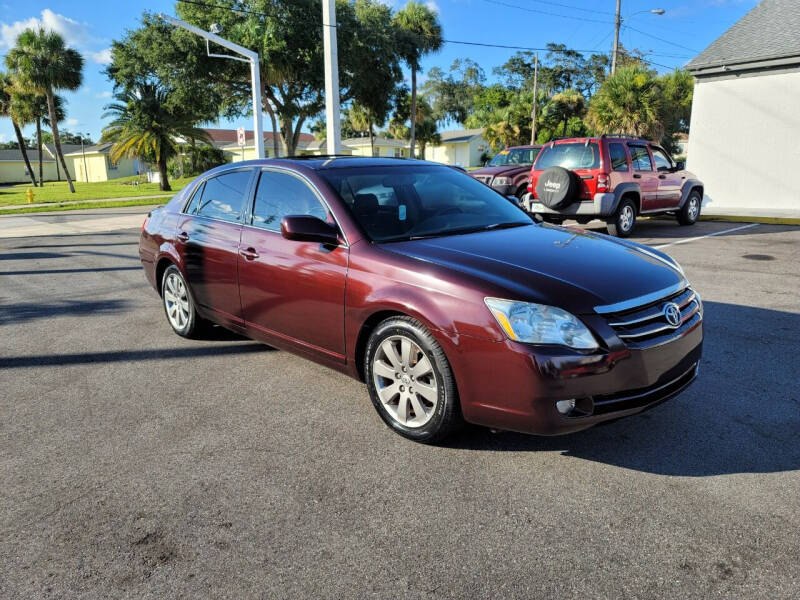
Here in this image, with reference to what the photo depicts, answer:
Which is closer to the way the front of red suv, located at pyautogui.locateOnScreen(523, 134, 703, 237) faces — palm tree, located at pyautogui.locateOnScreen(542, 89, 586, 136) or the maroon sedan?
the palm tree

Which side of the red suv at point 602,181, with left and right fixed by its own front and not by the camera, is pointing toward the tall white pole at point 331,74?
left

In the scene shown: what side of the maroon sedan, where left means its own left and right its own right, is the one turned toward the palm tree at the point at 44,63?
back

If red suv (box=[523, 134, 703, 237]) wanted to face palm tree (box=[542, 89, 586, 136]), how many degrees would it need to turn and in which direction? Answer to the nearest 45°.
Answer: approximately 45° to its left

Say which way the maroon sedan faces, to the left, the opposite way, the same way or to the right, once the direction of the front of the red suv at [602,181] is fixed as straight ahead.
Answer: to the right

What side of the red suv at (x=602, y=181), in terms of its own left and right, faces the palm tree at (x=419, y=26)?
left

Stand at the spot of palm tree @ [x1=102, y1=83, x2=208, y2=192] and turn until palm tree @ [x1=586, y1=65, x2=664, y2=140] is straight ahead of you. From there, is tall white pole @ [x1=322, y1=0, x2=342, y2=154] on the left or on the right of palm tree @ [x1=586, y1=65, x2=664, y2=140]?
right

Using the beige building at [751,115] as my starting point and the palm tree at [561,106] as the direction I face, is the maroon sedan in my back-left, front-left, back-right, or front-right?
back-left

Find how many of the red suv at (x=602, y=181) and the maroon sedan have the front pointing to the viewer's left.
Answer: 0

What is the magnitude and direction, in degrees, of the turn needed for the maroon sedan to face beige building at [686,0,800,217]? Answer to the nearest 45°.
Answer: approximately 90° to its left

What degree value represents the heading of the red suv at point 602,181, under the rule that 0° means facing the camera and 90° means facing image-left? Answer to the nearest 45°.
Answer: approximately 225°

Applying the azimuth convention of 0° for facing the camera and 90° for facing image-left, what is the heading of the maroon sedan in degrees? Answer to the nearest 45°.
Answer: approximately 315°

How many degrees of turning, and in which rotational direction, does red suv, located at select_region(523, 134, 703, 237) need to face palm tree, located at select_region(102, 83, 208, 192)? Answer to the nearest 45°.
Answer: approximately 90° to its left

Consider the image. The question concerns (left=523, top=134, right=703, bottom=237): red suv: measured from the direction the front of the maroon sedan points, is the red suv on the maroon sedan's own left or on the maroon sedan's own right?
on the maroon sedan's own left

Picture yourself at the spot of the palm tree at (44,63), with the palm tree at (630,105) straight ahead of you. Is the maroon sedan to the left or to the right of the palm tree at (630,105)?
right

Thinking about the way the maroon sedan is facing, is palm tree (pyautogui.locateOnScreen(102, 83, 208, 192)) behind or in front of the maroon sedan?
behind
